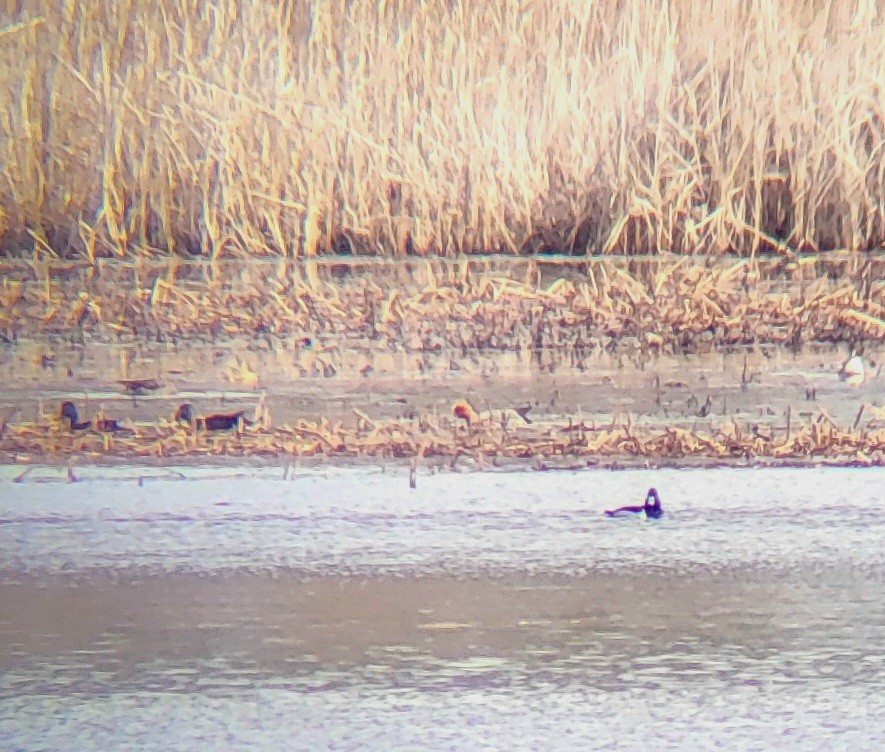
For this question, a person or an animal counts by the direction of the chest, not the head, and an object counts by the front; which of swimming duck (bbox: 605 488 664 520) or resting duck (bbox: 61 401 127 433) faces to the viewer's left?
the resting duck

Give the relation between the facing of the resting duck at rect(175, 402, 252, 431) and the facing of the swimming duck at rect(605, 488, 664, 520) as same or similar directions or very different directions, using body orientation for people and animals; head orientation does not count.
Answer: very different directions

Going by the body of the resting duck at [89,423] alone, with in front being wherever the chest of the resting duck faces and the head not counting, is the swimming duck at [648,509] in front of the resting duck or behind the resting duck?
behind

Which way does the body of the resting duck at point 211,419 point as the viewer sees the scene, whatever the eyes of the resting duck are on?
to the viewer's left

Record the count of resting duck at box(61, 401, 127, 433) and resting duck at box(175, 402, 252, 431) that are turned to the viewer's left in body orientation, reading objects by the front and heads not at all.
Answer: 2

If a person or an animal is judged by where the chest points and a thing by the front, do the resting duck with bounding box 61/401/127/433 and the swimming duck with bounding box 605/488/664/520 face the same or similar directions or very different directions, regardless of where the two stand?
very different directions

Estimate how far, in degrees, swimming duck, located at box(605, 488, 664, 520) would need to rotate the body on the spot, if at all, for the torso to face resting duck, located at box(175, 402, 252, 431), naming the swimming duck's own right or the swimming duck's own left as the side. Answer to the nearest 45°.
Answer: approximately 180°

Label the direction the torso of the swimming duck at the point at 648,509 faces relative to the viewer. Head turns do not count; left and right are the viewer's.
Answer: facing to the right of the viewer

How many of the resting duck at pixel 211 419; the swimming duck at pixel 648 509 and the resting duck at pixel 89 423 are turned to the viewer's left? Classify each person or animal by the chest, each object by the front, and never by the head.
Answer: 2

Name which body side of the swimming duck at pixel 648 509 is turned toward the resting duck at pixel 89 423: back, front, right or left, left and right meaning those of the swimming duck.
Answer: back

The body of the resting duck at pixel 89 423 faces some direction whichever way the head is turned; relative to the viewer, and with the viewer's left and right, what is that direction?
facing to the left of the viewer

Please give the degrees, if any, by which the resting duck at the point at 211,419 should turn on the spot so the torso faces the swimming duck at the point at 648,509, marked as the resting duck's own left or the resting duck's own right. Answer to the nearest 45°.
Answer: approximately 180°
